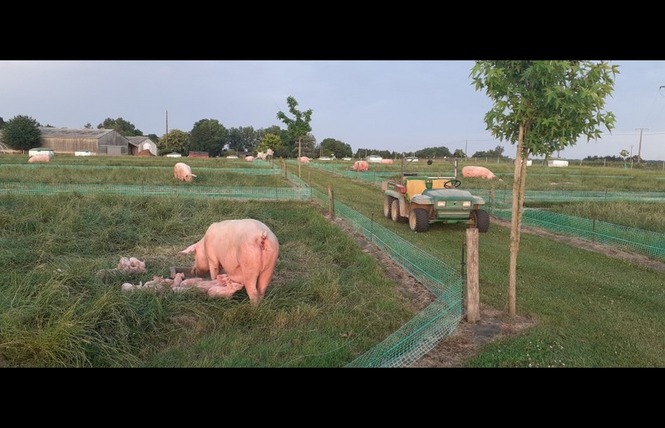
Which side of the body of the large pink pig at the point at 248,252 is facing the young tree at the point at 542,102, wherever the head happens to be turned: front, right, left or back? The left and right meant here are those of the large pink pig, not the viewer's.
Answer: back

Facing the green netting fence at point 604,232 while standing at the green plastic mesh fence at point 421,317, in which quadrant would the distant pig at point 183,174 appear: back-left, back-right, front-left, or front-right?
front-left

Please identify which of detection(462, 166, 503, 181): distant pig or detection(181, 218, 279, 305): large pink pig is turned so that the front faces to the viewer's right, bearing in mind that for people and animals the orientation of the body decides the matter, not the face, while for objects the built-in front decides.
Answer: the distant pig

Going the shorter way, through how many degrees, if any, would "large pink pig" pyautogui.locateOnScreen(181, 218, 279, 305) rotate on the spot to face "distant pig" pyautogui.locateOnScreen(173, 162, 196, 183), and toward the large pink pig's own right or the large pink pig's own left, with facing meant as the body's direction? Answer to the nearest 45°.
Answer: approximately 45° to the large pink pig's own right

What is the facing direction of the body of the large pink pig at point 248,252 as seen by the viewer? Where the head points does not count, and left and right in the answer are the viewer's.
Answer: facing away from the viewer and to the left of the viewer

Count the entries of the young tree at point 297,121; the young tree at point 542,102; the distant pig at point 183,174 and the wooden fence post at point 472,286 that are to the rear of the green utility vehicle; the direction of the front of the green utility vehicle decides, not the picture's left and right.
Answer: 2

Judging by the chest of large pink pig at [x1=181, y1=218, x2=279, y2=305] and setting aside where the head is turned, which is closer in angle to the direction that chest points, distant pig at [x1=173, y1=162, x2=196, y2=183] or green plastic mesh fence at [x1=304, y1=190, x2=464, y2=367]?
the distant pig

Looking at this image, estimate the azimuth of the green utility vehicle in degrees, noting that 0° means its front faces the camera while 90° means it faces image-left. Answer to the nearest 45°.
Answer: approximately 315°

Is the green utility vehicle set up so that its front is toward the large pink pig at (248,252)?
no

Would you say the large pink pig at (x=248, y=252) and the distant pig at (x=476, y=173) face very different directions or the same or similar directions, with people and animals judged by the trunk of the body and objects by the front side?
very different directions

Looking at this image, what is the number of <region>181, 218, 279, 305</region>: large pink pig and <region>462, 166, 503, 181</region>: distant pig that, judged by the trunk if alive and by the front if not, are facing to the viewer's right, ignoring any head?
1

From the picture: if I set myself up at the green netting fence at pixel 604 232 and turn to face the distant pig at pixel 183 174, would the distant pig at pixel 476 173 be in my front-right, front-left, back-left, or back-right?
front-right

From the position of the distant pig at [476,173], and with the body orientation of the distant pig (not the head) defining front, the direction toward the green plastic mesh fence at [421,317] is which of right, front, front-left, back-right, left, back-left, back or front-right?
right

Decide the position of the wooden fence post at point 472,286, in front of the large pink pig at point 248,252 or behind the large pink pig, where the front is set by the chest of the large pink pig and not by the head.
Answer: behind

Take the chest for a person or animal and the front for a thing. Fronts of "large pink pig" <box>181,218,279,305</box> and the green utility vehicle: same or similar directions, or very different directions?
very different directions

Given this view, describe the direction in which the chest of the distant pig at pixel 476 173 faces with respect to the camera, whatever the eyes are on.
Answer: to the viewer's right
